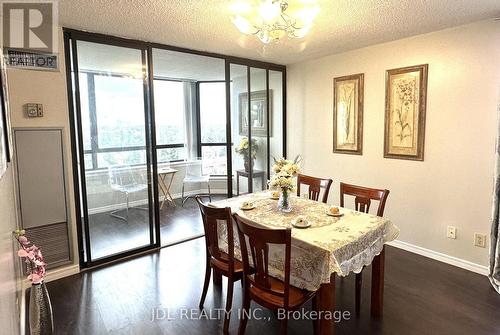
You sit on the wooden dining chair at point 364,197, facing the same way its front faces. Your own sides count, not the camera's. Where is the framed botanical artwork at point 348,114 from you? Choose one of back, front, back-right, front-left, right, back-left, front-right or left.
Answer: back-right

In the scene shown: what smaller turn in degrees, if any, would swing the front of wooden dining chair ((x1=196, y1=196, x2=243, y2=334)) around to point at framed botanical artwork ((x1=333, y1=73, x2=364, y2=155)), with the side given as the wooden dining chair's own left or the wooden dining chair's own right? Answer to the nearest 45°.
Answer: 0° — it already faces it

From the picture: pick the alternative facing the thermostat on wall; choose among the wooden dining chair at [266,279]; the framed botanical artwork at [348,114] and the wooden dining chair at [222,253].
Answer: the framed botanical artwork

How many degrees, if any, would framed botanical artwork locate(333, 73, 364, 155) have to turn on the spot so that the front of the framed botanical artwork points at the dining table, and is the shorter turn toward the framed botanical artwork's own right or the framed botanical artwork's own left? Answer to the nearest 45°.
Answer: approximately 45° to the framed botanical artwork's own left

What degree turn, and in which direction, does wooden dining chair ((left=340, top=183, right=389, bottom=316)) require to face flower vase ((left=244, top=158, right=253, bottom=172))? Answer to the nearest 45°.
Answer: approximately 90° to its right

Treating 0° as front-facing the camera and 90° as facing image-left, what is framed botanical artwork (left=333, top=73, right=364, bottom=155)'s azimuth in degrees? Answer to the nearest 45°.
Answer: approximately 45°

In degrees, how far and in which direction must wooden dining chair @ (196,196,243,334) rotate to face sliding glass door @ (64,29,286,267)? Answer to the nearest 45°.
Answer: approximately 90° to its left

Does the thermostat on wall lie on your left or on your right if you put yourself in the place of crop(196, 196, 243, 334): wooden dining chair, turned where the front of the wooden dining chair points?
on your left

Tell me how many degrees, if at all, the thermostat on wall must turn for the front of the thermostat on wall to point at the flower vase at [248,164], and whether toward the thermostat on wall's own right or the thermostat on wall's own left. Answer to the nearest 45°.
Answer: approximately 90° to the thermostat on wall's own left

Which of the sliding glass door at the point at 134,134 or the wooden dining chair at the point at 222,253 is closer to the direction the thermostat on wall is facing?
the wooden dining chair

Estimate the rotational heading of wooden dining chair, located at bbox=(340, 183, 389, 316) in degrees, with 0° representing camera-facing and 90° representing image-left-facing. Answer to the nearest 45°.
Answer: approximately 45°
